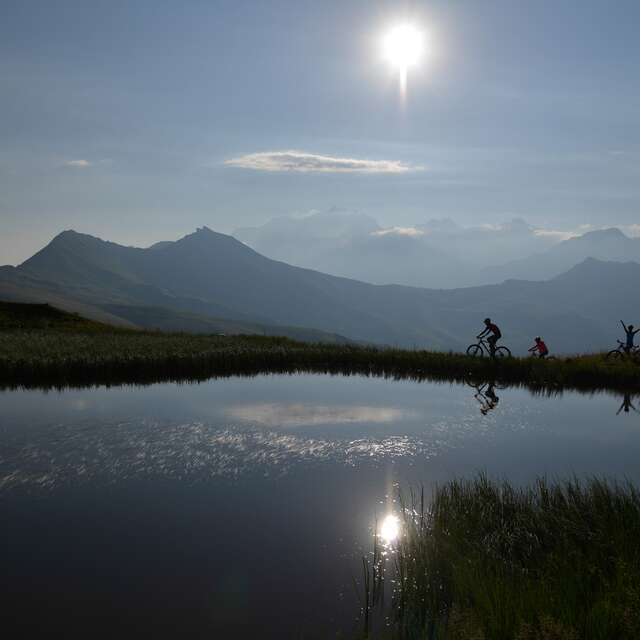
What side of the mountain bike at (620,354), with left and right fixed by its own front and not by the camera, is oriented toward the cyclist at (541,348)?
front

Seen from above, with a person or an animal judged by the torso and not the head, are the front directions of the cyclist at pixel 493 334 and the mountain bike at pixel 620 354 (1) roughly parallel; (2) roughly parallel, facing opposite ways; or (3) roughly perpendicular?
roughly parallel

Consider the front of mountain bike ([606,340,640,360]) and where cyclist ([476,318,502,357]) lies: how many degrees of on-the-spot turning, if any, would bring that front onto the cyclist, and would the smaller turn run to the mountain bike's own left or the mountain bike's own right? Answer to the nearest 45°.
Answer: approximately 45° to the mountain bike's own left

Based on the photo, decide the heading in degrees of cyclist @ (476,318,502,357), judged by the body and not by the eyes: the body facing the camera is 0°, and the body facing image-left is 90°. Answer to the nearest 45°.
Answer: approximately 90°

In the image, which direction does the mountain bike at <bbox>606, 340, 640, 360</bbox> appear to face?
to the viewer's left

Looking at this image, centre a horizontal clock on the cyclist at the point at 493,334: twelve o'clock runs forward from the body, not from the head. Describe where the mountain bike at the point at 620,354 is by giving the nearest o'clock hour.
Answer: The mountain bike is roughly at 5 o'clock from the cyclist.
